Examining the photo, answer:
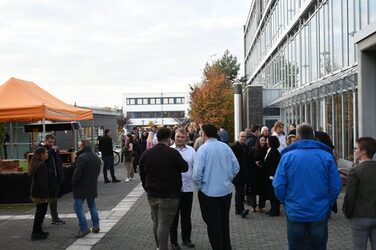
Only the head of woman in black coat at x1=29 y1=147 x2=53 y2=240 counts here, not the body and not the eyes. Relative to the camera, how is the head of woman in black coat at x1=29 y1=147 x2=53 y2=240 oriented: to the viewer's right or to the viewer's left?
to the viewer's right

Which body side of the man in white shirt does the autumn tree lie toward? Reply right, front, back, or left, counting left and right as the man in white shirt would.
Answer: back

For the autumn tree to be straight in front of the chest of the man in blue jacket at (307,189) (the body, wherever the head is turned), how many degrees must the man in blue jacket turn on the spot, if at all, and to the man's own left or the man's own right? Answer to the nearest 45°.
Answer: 0° — they already face it

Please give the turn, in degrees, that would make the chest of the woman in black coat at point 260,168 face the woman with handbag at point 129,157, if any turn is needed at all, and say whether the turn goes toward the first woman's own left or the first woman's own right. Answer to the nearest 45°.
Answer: approximately 135° to the first woman's own right

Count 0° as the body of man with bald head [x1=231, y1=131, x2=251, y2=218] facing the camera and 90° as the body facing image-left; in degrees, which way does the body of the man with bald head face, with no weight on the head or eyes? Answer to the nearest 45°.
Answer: approximately 315°

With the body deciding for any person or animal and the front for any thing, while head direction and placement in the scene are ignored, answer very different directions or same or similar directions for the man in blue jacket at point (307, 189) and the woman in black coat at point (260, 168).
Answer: very different directions

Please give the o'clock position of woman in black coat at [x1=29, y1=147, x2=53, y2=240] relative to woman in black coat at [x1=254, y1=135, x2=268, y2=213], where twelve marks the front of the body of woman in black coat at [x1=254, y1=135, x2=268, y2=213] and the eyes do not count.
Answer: woman in black coat at [x1=29, y1=147, x2=53, y2=240] is roughly at 2 o'clock from woman in black coat at [x1=254, y1=135, x2=268, y2=213].
